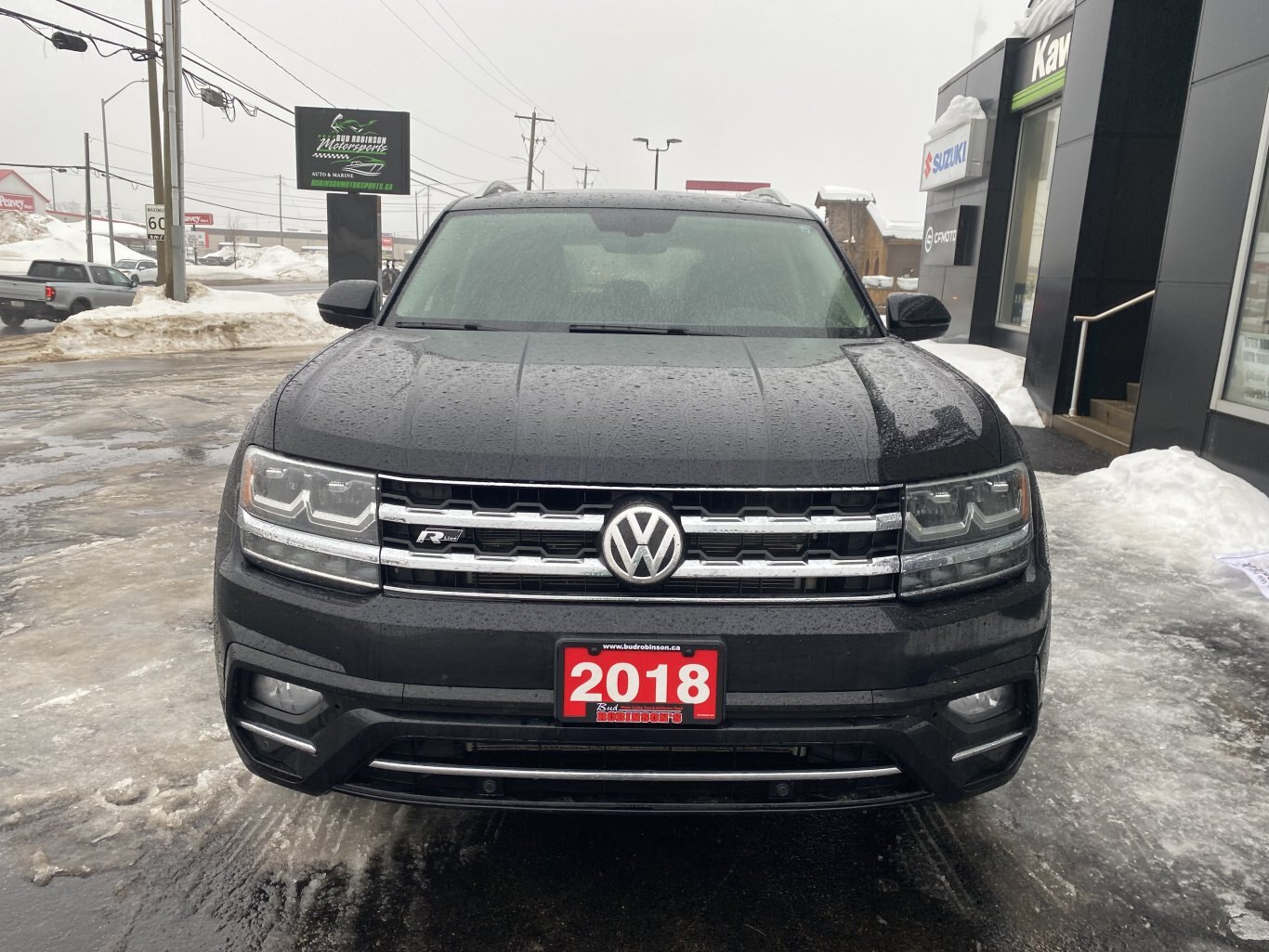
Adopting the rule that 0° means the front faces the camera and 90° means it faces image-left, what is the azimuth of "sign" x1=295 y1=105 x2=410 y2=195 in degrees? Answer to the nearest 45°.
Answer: approximately 0°

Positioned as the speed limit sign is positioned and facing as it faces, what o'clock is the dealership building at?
The dealership building is roughly at 11 o'clock from the speed limit sign.

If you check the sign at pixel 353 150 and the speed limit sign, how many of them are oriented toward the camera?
2

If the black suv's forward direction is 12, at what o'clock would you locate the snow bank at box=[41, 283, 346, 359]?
The snow bank is roughly at 5 o'clock from the black suv.

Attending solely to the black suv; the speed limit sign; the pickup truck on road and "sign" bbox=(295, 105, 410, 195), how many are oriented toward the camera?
3

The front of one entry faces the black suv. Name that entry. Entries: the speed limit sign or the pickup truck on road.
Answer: the speed limit sign

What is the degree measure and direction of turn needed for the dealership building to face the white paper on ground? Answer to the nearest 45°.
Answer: approximately 45° to its left

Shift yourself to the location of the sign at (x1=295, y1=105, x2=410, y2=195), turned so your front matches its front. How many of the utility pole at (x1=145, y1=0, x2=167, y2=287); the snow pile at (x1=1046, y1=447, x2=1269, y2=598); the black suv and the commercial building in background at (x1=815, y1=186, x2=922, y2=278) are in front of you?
2

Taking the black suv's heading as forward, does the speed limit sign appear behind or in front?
behind

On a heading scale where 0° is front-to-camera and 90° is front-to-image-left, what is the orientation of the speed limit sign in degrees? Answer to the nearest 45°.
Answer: approximately 0°

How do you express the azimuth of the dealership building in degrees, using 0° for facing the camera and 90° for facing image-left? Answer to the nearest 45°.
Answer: approximately 45°

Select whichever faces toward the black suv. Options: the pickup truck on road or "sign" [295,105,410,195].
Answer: the sign

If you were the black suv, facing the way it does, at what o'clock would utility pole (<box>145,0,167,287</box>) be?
The utility pole is roughly at 5 o'clock from the black suv.

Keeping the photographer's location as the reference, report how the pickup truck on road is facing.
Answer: facing away from the viewer and to the right of the viewer
